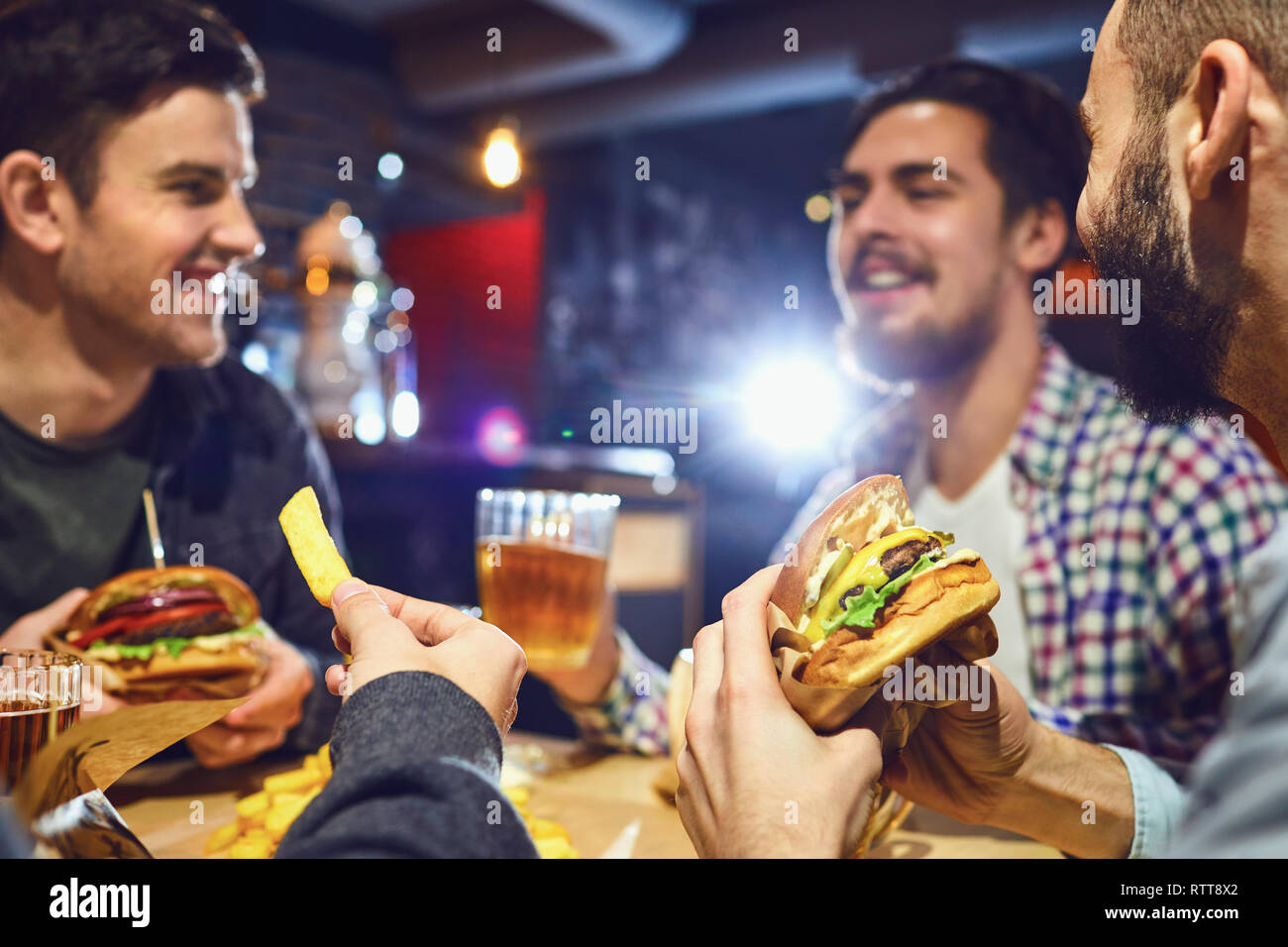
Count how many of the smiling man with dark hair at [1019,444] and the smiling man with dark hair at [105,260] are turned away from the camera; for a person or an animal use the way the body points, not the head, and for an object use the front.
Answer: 0

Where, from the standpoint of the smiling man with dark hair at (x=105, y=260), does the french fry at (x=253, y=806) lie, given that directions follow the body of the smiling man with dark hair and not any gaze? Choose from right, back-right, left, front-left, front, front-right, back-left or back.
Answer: front-right

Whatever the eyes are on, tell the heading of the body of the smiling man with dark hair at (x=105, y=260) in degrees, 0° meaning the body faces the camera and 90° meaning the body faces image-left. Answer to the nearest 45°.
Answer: approximately 315°

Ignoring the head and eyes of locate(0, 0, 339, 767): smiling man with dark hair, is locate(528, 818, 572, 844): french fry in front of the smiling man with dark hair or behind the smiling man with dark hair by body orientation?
in front

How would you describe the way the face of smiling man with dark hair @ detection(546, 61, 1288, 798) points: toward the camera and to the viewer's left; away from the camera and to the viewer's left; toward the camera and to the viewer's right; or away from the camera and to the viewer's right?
toward the camera and to the viewer's left

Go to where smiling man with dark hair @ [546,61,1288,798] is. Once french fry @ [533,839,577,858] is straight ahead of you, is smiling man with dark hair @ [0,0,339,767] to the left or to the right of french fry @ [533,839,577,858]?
right

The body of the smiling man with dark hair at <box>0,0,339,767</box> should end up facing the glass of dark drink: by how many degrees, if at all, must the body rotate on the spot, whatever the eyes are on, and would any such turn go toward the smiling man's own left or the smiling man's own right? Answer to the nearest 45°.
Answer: approximately 45° to the smiling man's own right

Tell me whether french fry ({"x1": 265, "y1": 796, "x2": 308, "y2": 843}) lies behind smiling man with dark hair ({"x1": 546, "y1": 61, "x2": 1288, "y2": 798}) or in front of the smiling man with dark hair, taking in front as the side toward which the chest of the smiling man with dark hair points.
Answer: in front

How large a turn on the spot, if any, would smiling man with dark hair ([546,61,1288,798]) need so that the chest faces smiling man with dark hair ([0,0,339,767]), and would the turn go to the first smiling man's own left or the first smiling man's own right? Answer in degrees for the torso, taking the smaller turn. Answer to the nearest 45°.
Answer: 0° — they already face them

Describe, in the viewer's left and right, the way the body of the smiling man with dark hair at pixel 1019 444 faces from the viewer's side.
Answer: facing the viewer and to the left of the viewer
